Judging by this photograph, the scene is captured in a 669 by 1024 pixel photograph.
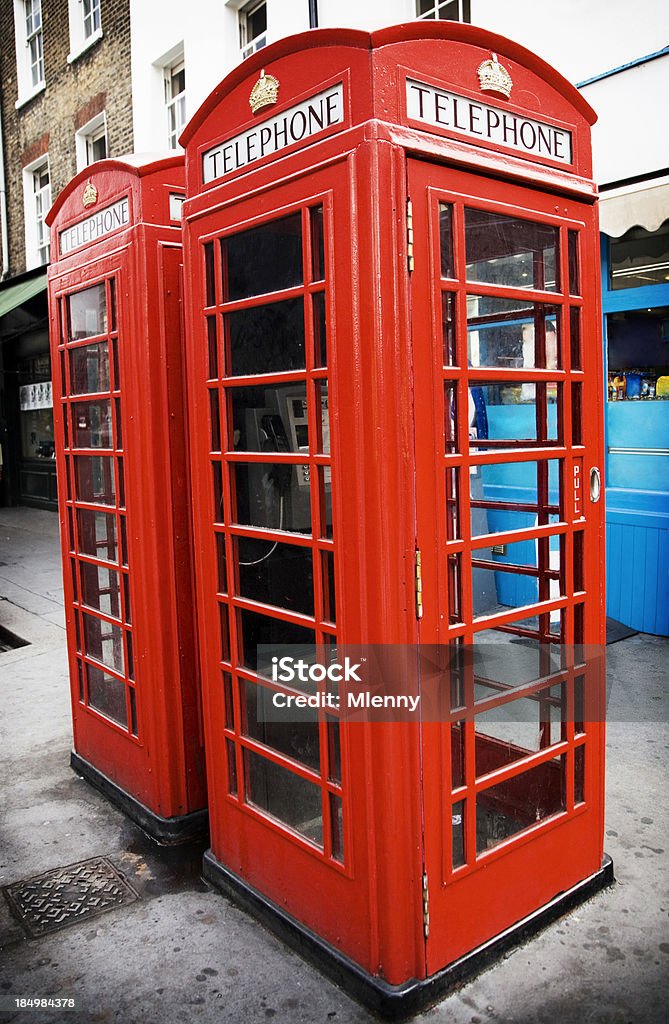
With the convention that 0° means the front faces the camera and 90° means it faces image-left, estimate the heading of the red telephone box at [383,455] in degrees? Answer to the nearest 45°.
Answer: approximately 315°

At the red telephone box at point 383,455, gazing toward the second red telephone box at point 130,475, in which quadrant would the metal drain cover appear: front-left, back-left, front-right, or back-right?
front-left

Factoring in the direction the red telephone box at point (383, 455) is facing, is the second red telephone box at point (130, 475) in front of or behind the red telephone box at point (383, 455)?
behind

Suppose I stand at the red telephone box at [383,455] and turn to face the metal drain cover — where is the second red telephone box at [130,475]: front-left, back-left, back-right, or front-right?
front-right

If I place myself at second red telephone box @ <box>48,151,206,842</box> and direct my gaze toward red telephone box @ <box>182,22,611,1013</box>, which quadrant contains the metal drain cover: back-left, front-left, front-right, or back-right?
front-right

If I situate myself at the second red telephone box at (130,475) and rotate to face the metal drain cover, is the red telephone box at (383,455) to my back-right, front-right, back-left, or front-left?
front-left
